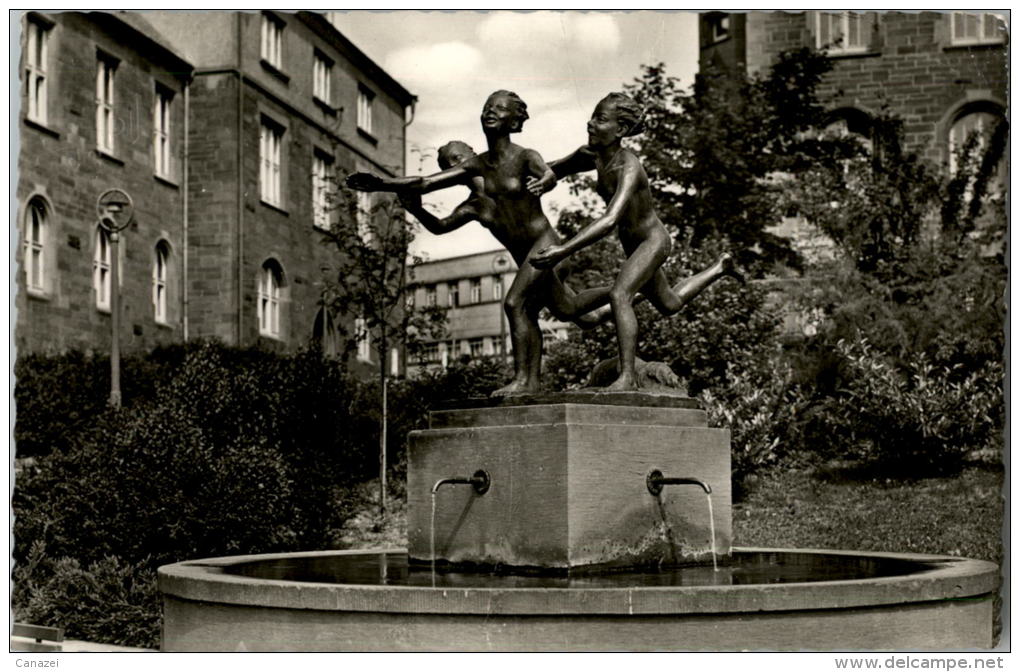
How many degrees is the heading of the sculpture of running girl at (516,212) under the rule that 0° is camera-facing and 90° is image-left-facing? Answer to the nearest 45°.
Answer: approximately 45°

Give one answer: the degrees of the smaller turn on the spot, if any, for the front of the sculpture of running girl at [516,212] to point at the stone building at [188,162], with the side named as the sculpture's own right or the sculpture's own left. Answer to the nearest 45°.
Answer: approximately 135° to the sculpture's own right

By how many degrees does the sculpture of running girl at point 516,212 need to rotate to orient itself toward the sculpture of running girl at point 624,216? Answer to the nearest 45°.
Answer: approximately 135° to its left

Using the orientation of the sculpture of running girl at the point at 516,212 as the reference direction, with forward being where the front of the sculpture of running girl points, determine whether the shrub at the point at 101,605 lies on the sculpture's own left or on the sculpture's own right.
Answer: on the sculpture's own right

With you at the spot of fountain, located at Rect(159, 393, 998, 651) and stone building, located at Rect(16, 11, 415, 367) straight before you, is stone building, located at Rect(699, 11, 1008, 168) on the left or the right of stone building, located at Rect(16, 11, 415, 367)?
right

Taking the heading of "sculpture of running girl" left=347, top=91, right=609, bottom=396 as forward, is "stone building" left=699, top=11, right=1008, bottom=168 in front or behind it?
behind

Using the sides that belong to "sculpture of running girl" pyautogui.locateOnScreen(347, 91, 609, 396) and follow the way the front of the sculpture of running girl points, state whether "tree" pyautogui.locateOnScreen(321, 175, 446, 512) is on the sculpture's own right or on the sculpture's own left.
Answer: on the sculpture's own right

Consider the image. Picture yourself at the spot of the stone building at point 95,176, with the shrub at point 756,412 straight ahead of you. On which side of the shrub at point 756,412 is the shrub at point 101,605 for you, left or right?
right
